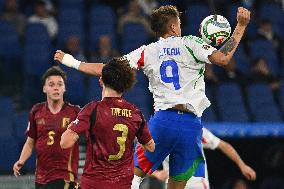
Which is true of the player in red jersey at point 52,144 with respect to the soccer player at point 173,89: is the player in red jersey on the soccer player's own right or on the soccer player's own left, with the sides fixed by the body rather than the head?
on the soccer player's own left

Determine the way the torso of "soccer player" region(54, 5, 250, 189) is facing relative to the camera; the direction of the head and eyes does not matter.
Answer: away from the camera

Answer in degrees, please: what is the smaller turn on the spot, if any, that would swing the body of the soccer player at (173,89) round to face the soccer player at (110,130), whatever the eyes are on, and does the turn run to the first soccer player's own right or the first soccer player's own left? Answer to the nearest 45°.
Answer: approximately 135° to the first soccer player's own left
